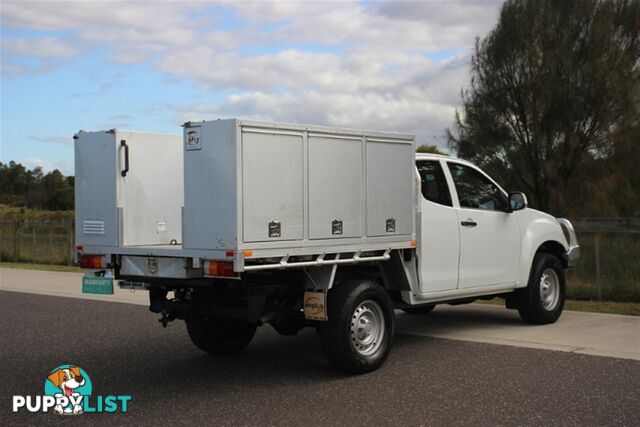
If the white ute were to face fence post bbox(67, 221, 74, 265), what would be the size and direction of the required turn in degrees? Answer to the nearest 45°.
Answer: approximately 90° to its left

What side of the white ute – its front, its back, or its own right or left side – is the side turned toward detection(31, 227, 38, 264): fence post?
left

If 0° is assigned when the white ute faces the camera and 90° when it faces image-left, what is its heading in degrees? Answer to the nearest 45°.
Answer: approximately 225°

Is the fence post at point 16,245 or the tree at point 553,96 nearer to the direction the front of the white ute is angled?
the tree

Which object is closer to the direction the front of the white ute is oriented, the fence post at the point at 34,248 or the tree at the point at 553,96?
the tree

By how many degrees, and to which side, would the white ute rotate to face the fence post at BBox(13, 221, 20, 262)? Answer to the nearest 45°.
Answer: approximately 90° to its left

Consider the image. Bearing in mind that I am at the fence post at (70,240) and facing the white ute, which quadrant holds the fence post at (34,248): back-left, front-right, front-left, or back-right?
back-right

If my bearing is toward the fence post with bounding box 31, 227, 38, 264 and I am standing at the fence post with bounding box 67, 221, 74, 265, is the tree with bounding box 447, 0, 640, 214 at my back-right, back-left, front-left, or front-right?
back-right
